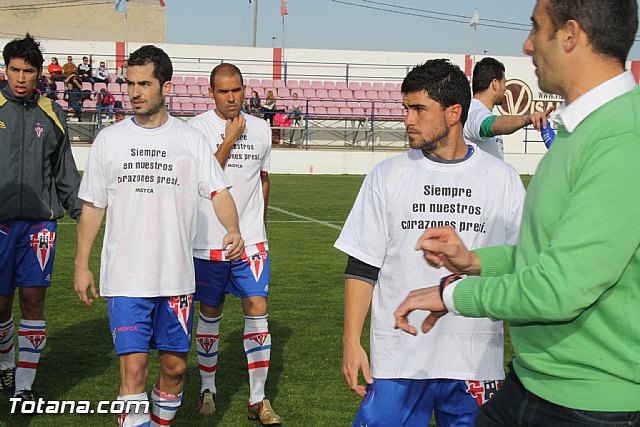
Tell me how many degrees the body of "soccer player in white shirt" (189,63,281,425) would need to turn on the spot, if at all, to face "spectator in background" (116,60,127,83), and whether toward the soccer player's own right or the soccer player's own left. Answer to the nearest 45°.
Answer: approximately 180°

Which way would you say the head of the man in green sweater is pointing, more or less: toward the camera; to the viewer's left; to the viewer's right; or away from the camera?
to the viewer's left

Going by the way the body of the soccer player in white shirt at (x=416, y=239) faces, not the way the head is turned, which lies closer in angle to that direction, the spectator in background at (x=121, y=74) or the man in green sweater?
the man in green sweater

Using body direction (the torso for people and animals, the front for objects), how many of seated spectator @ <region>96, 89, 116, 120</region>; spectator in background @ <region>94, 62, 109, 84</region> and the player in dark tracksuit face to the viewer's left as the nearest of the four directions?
0

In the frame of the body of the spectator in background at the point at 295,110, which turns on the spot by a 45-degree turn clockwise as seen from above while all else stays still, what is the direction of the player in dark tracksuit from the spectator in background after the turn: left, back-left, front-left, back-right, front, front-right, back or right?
front-left

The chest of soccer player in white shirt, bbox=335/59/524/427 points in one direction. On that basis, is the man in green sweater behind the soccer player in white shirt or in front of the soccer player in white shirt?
in front

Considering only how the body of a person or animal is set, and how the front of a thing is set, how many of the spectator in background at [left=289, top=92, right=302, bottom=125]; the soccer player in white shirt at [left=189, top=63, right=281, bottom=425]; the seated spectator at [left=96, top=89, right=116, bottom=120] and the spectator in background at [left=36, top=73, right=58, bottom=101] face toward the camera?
4

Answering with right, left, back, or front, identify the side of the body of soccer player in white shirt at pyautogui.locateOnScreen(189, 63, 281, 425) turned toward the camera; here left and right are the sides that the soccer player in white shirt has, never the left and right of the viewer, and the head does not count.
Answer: front

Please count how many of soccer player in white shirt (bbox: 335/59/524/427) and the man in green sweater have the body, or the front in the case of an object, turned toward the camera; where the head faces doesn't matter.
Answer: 1

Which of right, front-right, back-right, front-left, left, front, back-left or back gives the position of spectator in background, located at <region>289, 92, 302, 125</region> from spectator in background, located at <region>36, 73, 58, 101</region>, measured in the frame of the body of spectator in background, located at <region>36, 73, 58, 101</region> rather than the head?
left

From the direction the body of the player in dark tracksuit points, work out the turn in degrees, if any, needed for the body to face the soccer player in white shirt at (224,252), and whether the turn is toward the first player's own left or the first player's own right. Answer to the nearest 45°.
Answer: approximately 90° to the first player's own left

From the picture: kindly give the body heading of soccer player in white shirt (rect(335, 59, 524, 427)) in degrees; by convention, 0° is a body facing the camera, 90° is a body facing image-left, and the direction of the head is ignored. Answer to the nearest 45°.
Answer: approximately 0°

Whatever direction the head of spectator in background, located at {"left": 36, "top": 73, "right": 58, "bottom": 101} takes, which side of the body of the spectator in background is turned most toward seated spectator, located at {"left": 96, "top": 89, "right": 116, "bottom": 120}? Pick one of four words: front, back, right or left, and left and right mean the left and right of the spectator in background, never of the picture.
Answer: left

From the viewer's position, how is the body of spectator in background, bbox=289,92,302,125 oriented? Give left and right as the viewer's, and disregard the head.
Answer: facing the viewer

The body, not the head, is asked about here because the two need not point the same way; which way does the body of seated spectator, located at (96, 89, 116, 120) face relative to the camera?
toward the camera
